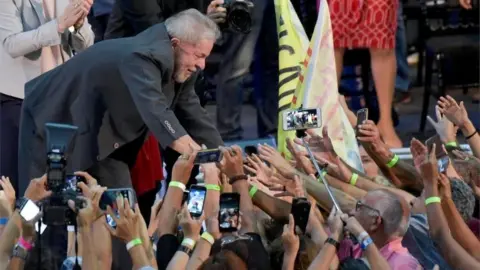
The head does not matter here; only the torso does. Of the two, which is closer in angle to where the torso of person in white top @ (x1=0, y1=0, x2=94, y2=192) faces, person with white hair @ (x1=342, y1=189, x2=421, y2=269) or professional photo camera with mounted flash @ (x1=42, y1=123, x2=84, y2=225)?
the person with white hair

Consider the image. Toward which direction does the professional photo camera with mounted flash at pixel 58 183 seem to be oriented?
away from the camera

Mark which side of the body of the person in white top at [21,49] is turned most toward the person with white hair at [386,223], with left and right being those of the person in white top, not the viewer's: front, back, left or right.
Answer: front

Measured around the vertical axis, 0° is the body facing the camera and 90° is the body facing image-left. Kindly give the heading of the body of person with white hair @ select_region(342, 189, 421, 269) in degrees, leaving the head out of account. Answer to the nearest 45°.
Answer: approximately 90°

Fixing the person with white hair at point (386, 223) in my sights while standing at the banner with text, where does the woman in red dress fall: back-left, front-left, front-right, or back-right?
back-left
